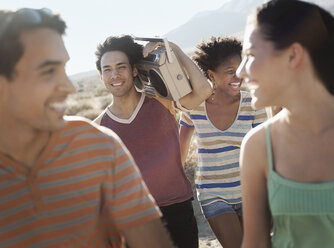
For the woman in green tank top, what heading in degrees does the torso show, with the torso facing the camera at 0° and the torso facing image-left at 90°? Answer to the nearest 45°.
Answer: approximately 0°

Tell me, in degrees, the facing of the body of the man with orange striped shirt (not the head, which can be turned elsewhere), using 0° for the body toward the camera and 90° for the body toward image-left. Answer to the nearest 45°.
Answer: approximately 0°

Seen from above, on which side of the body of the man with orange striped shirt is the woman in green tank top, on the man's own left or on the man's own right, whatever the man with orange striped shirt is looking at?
on the man's own left

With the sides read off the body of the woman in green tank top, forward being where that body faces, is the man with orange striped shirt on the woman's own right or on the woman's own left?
on the woman's own right

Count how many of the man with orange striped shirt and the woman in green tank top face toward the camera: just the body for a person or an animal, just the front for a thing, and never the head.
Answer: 2
